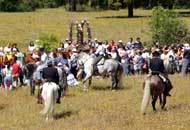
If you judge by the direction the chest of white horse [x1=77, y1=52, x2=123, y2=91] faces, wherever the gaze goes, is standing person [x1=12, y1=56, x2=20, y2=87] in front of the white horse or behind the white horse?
in front

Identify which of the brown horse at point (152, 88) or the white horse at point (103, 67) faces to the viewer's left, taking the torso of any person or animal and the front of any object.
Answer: the white horse

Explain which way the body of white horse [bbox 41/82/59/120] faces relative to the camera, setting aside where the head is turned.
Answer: away from the camera

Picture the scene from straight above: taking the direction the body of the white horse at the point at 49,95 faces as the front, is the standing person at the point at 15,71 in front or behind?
in front

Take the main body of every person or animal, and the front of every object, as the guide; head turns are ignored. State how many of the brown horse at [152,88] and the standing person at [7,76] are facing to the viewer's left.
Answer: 0

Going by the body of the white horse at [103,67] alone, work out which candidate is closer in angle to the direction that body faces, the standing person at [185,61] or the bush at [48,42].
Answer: the bush

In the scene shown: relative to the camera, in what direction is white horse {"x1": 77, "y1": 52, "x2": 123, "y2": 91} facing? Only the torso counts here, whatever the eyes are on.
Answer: to the viewer's left

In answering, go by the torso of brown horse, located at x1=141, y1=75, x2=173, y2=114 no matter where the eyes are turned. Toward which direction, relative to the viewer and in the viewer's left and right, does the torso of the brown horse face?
facing away from the viewer and to the right of the viewer
